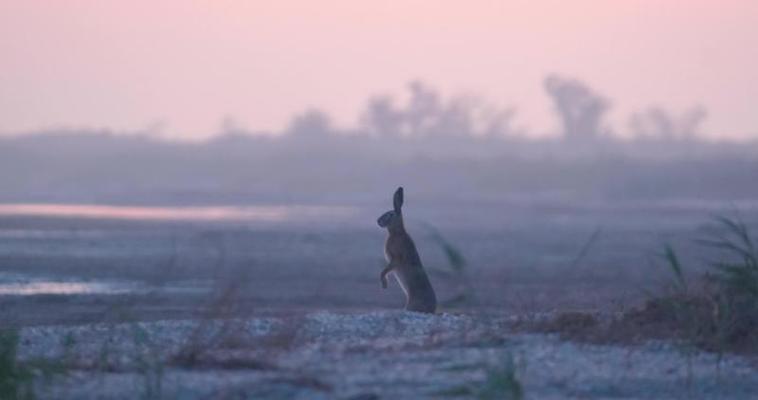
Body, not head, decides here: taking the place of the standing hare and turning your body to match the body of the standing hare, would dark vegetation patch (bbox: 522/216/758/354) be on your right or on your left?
on your left

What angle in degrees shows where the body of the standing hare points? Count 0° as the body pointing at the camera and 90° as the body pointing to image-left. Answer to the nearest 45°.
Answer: approximately 90°

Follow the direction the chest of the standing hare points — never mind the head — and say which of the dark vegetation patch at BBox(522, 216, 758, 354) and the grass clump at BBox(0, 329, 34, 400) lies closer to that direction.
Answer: the grass clump

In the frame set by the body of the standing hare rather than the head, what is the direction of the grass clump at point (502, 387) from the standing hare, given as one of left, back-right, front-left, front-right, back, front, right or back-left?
left

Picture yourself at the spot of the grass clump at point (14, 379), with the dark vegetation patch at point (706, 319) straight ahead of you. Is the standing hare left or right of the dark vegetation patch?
left
